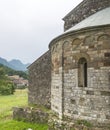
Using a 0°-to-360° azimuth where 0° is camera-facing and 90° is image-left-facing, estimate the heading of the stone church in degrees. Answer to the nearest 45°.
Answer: approximately 180°
